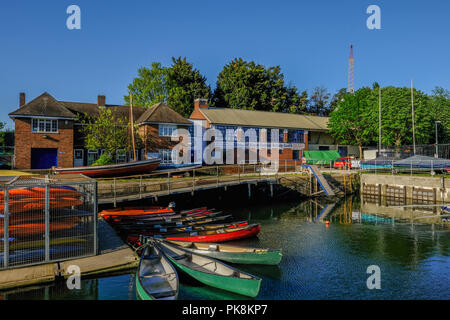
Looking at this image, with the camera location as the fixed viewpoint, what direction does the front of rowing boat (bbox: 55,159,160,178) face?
facing to the right of the viewer
